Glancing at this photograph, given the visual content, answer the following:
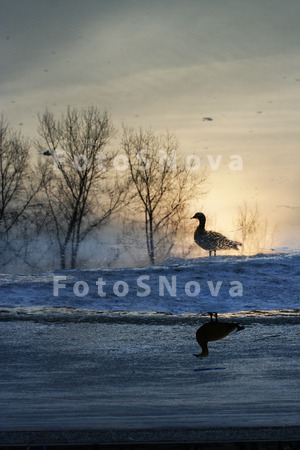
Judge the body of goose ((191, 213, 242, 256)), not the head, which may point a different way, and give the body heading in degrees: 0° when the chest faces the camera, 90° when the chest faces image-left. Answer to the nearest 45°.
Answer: approximately 90°
